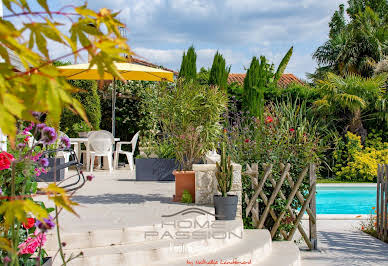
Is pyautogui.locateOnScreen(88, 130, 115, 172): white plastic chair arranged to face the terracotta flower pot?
no

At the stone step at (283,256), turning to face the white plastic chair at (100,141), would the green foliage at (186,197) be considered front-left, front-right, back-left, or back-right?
front-left

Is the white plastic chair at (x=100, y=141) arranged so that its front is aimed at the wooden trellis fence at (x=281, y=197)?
no

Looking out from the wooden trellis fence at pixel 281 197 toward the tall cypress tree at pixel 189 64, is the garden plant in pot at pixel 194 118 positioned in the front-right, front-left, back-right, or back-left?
front-left

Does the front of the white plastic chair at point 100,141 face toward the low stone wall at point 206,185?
no
